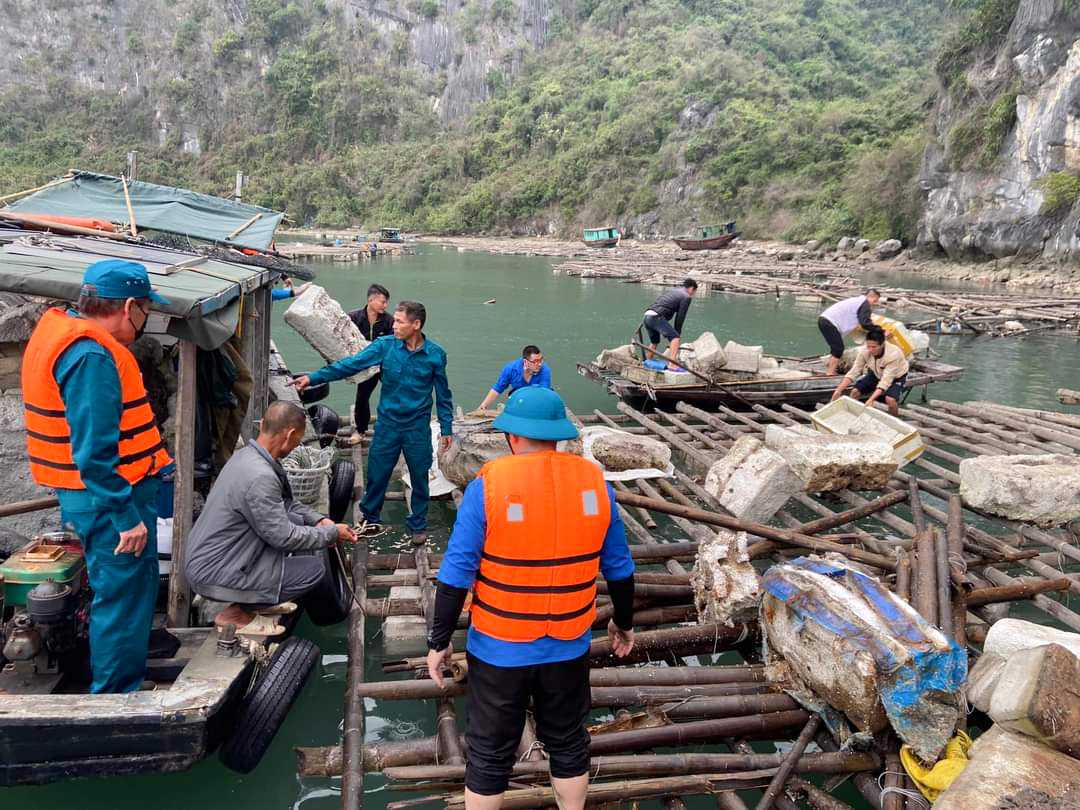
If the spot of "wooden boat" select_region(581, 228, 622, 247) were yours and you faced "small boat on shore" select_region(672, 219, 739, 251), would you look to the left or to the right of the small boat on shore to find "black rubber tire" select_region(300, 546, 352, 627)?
right

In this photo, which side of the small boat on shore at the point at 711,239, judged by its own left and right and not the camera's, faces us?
left

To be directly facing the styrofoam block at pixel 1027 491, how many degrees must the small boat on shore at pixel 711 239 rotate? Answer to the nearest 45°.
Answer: approximately 90° to its left

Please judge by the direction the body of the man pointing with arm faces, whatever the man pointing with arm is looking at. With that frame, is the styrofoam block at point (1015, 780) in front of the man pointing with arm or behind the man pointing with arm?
in front

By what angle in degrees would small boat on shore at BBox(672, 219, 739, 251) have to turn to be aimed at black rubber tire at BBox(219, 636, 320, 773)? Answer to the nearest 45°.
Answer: approximately 90° to its left

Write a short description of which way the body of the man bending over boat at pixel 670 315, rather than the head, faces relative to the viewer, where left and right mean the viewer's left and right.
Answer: facing to the right of the viewer

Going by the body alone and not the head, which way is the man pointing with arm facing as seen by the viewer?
toward the camera

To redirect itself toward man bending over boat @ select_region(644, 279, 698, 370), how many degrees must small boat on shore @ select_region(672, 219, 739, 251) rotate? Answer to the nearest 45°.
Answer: approximately 90° to its left

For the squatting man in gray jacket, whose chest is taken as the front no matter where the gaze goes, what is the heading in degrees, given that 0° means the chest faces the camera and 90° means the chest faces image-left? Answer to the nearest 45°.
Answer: approximately 270°

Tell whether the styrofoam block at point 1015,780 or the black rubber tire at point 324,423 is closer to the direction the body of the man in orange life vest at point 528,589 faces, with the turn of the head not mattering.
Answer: the black rubber tire

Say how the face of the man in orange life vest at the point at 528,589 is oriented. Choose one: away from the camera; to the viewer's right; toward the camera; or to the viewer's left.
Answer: away from the camera
